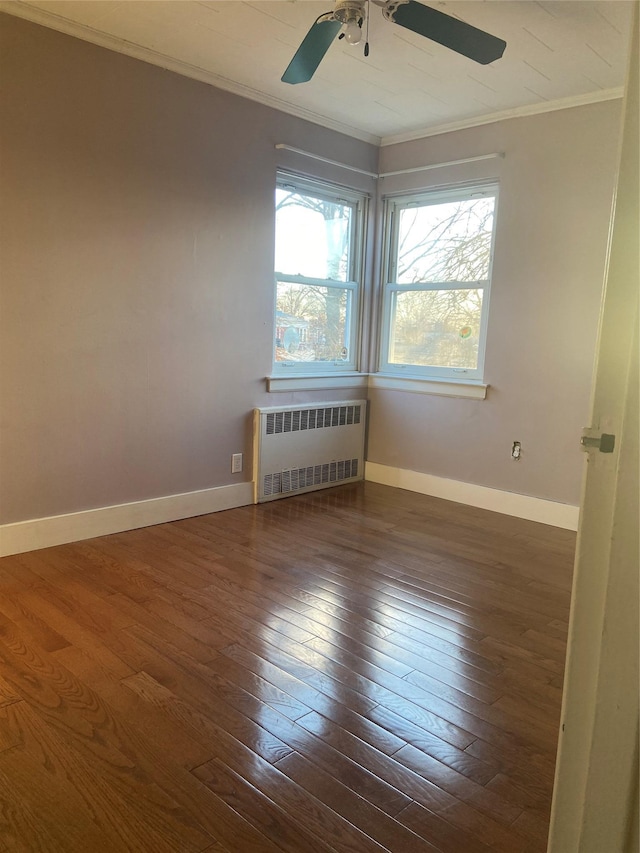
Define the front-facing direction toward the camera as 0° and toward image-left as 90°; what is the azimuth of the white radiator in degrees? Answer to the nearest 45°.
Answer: approximately 315°
